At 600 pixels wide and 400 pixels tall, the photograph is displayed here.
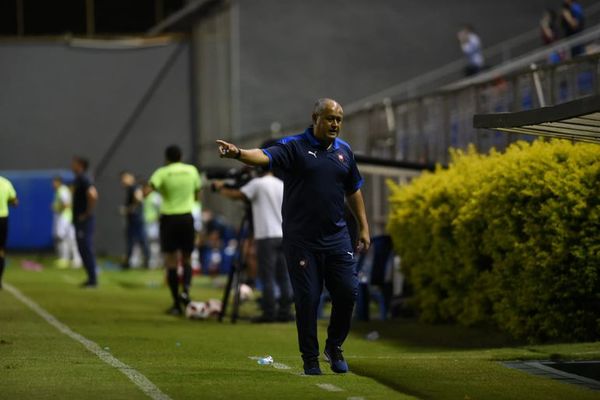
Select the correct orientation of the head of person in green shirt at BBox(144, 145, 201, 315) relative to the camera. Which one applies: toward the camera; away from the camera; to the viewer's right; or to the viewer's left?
away from the camera

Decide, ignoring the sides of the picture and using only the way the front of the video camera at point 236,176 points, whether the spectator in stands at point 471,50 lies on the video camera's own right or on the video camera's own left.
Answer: on the video camera's own right

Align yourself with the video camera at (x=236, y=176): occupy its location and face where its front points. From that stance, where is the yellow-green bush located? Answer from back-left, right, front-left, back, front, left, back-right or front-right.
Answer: back-left

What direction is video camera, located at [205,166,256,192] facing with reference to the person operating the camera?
facing to the left of the viewer

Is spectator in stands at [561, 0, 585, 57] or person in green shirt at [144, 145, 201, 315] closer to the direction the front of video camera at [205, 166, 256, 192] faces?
the person in green shirt

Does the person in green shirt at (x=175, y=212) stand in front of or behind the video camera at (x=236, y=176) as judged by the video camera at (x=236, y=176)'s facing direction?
in front

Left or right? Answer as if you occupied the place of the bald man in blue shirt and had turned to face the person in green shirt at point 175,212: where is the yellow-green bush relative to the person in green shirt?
right
